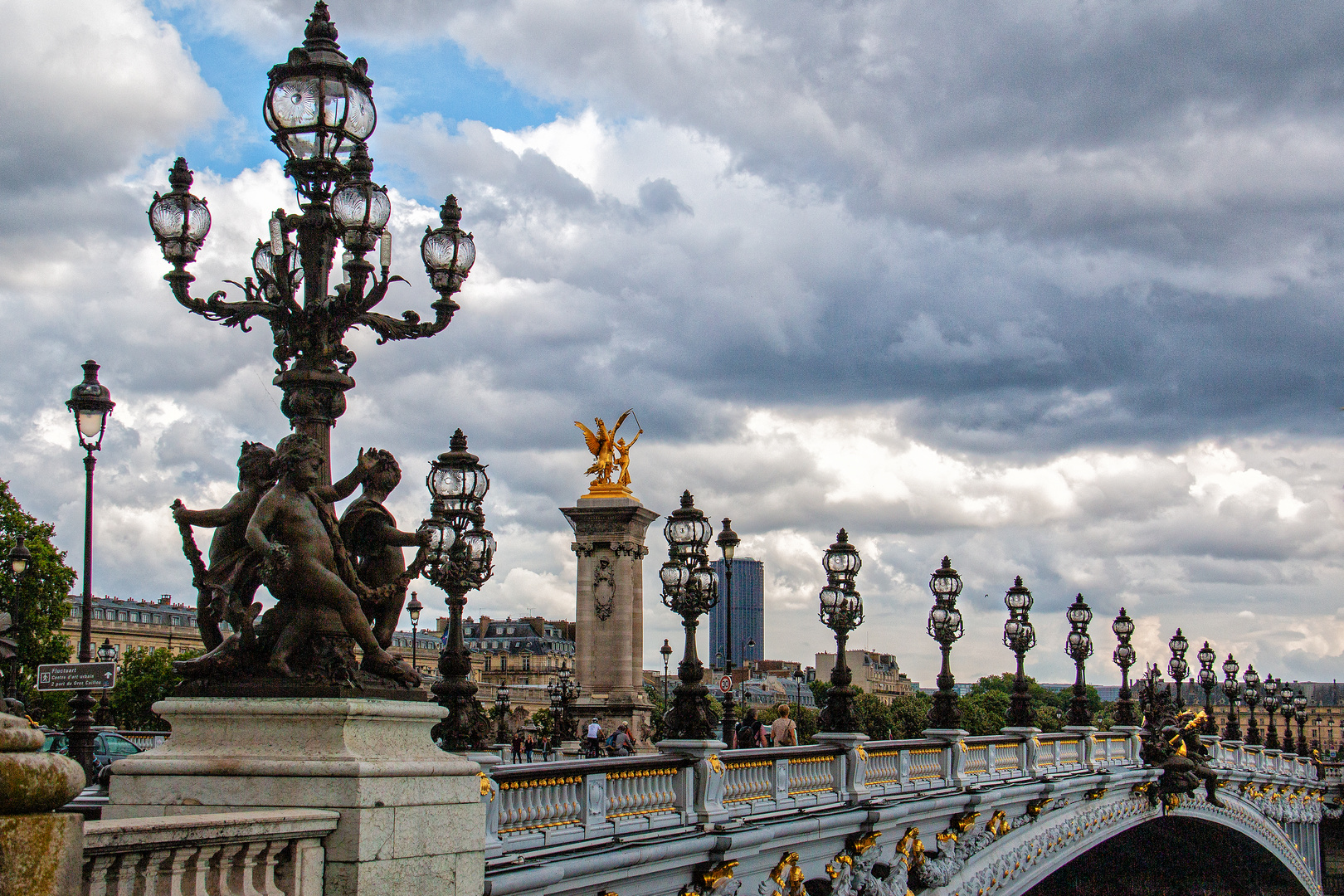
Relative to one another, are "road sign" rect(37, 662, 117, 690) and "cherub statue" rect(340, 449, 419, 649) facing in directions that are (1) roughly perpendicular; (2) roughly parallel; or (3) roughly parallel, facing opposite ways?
roughly perpendicular

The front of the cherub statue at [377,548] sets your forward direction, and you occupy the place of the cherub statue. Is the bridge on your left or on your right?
on your left

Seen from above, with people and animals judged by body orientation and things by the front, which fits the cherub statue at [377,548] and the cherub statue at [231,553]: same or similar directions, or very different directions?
very different directions

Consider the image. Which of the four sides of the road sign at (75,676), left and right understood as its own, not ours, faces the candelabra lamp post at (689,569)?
left

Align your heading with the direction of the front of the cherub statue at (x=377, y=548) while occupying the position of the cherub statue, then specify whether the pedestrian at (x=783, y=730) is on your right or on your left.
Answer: on your left

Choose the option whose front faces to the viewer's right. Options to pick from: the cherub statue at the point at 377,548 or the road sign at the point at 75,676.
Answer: the cherub statue

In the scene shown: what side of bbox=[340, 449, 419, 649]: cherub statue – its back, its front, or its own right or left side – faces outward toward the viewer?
right

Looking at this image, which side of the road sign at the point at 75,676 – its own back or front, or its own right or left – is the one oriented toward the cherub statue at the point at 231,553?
front

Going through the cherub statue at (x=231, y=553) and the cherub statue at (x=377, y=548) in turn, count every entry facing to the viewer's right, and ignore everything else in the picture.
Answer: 1

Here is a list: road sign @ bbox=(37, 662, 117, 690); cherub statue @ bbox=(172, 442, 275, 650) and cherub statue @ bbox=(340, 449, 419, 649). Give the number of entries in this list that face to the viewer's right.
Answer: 1

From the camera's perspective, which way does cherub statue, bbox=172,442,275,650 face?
to the viewer's left

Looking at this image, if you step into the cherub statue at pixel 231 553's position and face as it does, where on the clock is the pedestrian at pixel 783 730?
The pedestrian is roughly at 4 o'clock from the cherub statue.

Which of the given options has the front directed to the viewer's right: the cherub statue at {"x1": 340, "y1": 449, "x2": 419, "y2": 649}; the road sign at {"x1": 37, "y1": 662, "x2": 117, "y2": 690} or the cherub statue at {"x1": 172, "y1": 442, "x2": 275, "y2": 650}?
the cherub statue at {"x1": 340, "y1": 449, "x2": 419, "y2": 649}
